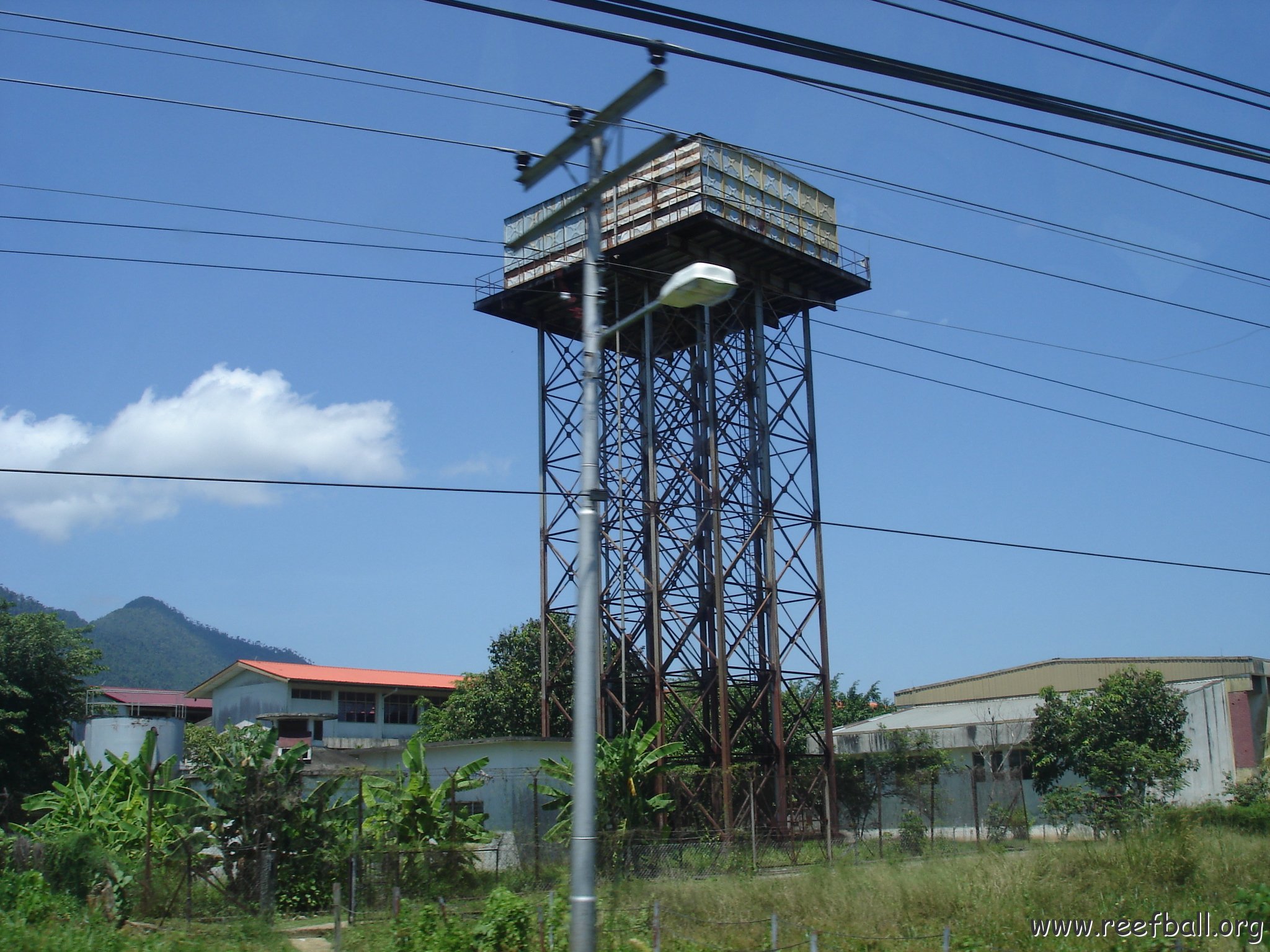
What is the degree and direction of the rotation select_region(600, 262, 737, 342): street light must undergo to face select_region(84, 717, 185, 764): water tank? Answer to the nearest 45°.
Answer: approximately 180°

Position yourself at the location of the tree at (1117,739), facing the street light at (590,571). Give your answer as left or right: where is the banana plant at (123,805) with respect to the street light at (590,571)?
right

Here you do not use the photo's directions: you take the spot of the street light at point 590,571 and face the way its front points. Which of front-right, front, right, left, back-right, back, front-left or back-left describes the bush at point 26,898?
back

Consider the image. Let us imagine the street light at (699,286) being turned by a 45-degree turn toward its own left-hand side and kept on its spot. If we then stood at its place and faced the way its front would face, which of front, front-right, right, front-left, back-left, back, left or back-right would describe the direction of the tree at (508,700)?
left

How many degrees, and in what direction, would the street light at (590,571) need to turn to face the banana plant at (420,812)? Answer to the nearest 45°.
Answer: approximately 135° to its left

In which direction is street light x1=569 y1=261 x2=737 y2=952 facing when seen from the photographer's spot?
facing the viewer and to the right of the viewer

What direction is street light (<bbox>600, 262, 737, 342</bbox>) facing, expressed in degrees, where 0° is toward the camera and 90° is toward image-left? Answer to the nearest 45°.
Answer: approximately 315°
